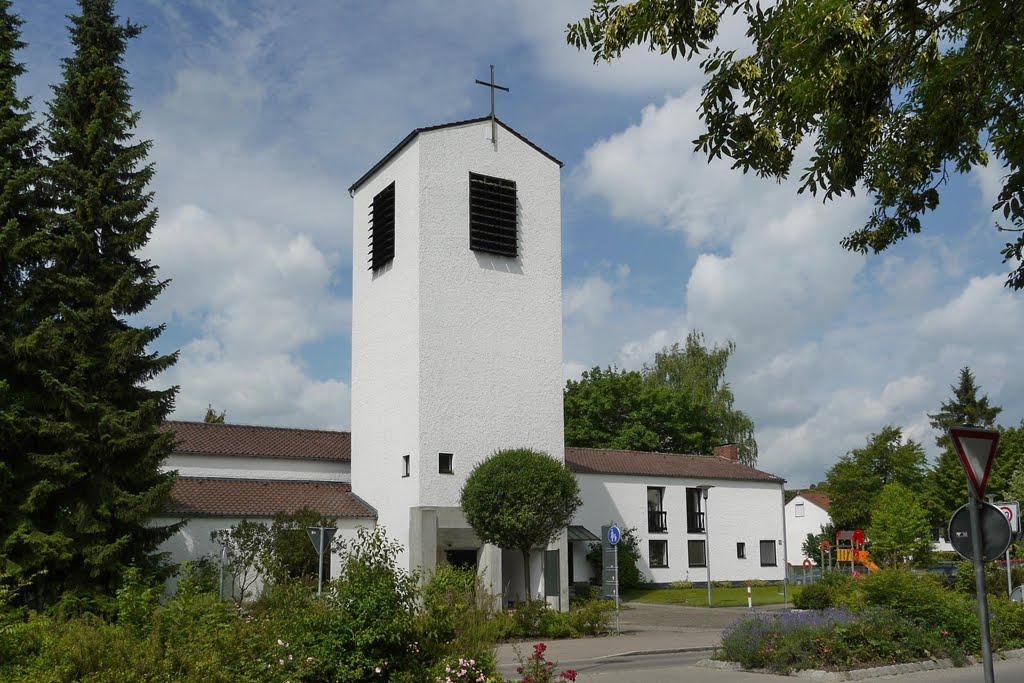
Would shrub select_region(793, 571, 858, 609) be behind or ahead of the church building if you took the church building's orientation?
ahead

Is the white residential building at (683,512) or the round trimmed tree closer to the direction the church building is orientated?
the round trimmed tree

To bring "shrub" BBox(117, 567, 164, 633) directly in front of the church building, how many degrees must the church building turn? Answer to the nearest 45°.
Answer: approximately 45° to its right

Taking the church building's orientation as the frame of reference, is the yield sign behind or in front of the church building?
in front

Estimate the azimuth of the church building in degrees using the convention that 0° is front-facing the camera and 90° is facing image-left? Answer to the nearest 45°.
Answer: approximately 315°

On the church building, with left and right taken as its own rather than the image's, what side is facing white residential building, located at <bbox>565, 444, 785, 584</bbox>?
left

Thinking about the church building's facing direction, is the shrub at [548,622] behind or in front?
in front

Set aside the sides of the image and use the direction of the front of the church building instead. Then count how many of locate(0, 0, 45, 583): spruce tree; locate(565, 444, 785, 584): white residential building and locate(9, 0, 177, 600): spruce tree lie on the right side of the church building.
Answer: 2

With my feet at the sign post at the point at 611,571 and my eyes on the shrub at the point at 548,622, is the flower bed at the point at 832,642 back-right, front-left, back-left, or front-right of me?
back-left

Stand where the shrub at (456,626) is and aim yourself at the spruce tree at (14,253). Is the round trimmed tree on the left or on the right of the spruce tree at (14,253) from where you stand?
right

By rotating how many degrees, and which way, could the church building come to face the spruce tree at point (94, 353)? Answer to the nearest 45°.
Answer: approximately 90° to its right

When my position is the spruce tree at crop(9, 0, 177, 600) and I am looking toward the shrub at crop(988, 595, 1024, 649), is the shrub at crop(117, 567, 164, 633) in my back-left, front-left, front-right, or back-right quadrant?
front-right
